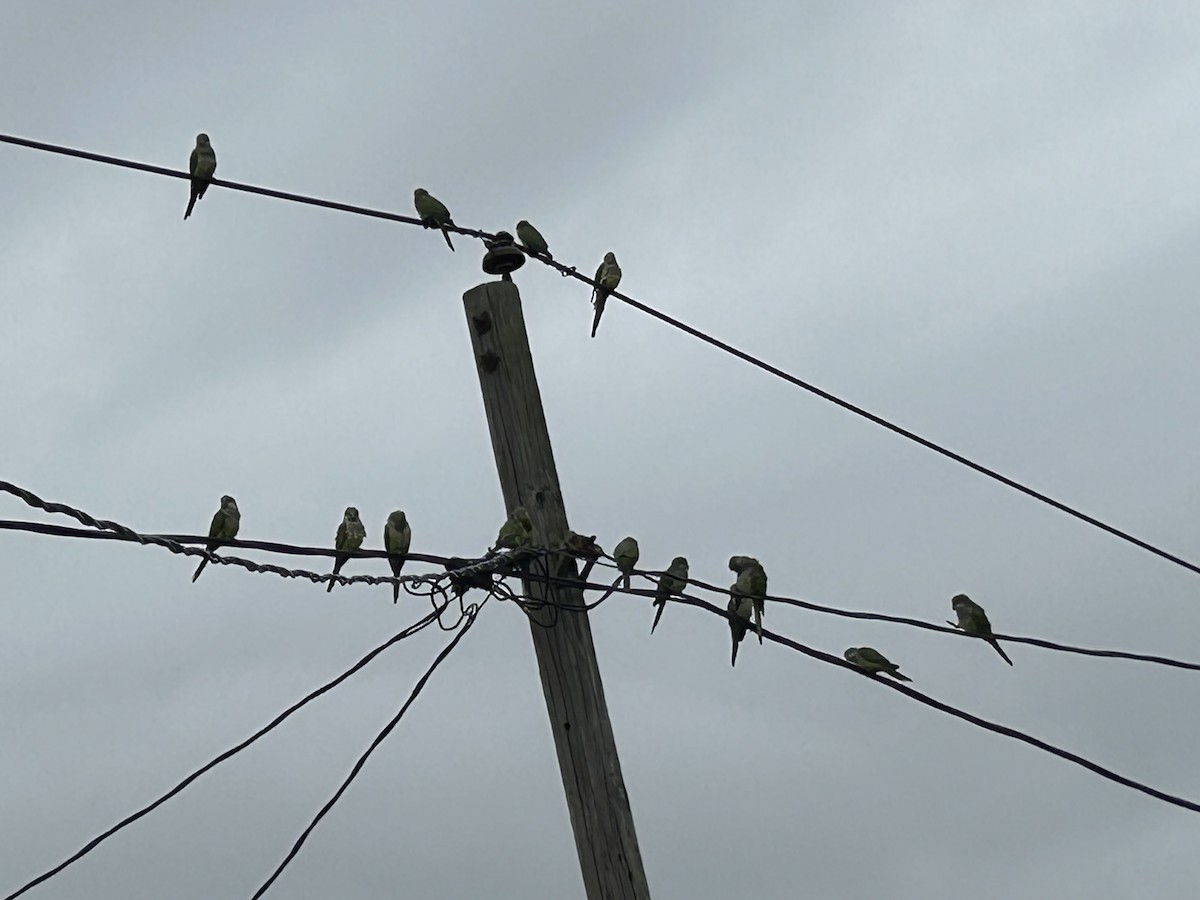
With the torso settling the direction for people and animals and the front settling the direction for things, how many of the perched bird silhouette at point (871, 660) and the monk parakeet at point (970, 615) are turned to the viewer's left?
2

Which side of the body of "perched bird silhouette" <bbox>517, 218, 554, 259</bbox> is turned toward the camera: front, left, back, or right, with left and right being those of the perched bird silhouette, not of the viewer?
left

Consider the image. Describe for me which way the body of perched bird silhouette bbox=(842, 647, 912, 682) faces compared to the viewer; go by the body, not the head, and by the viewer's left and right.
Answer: facing to the left of the viewer

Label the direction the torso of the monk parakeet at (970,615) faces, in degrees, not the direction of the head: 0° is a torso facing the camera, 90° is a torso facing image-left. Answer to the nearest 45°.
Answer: approximately 90°

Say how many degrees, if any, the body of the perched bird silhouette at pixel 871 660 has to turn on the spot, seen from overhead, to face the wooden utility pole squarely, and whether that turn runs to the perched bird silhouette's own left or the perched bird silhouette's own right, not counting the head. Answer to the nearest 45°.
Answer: approximately 45° to the perched bird silhouette's own left

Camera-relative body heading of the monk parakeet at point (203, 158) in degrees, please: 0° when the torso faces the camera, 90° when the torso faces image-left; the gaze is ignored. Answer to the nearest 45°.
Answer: approximately 315°
